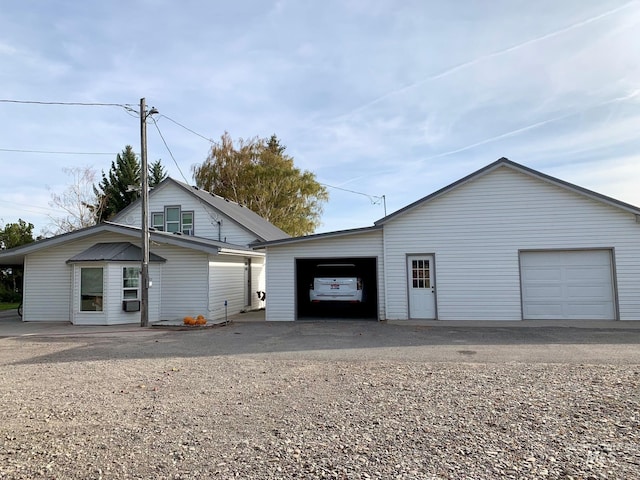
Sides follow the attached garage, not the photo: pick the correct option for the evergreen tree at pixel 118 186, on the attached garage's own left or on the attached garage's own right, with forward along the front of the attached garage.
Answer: on the attached garage's own right

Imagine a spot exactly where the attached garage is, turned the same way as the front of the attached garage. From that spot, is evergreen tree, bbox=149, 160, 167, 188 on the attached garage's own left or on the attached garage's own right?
on the attached garage's own right

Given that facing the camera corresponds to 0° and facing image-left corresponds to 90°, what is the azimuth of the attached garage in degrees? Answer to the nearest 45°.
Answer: approximately 0°

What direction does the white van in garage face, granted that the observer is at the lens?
facing away from the viewer

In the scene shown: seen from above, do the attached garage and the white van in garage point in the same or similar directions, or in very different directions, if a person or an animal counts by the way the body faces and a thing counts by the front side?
very different directions

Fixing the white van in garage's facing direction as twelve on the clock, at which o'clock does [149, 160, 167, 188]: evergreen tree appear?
The evergreen tree is roughly at 11 o'clock from the white van in garage.

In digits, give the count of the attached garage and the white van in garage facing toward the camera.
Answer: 1

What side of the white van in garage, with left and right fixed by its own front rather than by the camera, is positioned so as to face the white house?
left
